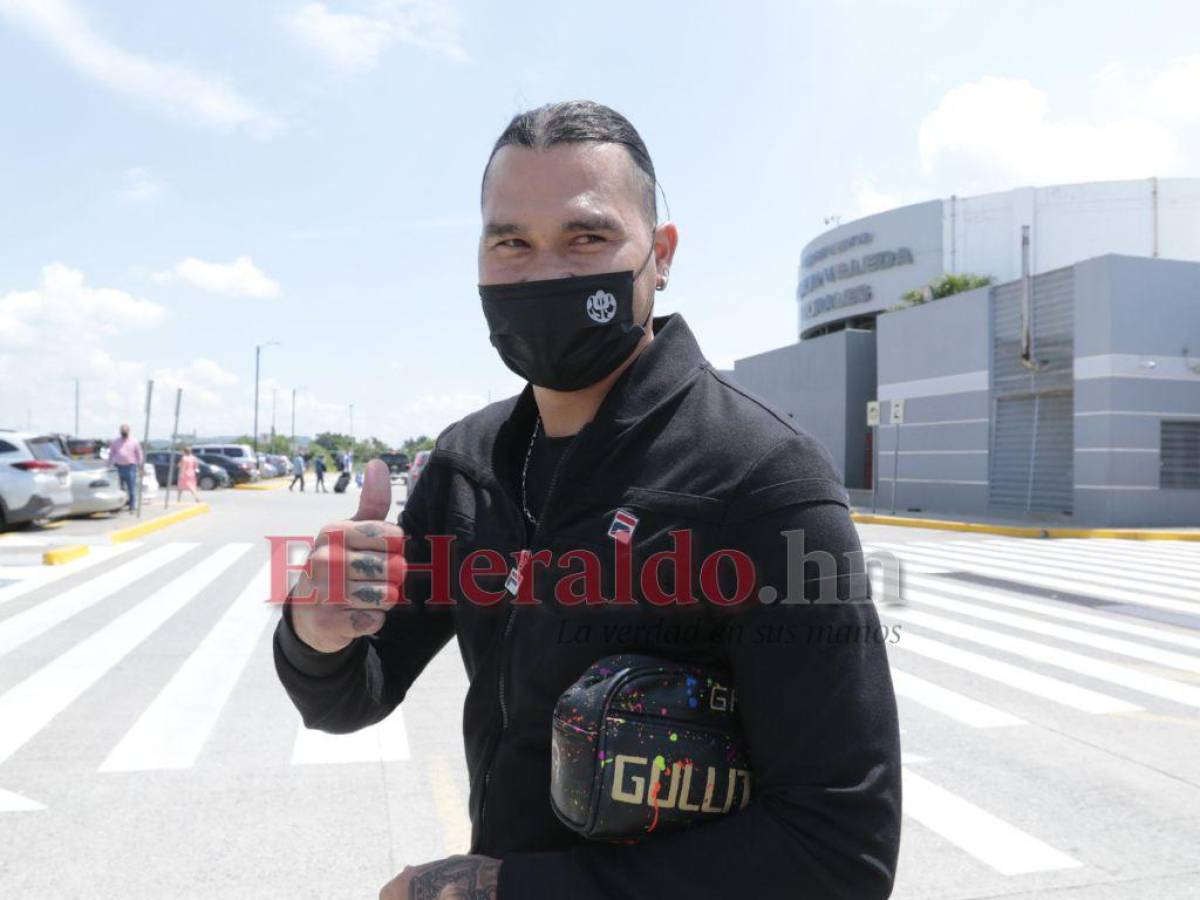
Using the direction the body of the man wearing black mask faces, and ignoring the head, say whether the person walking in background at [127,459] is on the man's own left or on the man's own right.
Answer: on the man's own right

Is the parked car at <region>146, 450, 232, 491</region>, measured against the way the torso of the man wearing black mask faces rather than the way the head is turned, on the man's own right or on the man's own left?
on the man's own right

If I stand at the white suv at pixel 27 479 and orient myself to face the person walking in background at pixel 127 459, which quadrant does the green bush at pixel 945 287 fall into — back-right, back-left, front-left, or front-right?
front-right

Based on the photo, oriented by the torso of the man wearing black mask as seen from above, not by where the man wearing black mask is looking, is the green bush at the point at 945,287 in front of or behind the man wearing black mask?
behind

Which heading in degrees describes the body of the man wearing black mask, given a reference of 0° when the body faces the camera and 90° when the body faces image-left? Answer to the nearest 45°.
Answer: approximately 45°

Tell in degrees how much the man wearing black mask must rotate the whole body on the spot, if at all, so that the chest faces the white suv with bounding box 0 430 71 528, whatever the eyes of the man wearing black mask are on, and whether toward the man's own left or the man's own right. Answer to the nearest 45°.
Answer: approximately 90° to the man's own right

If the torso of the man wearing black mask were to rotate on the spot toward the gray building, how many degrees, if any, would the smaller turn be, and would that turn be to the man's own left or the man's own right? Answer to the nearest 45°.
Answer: approximately 180°
